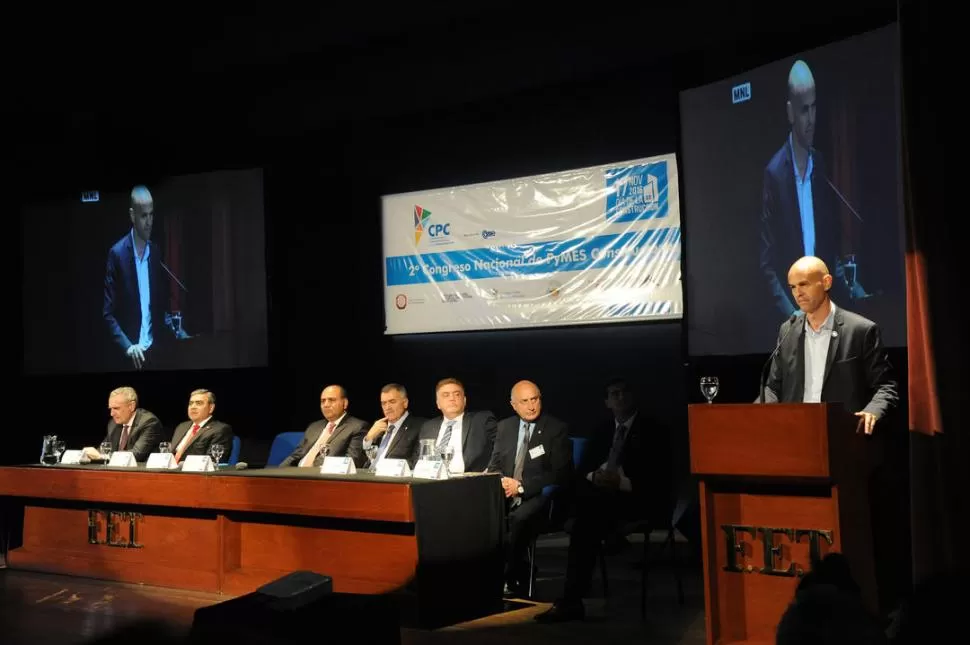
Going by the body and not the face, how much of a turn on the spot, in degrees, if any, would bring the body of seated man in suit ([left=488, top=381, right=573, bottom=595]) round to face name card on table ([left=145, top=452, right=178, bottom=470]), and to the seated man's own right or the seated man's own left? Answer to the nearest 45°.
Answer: approximately 45° to the seated man's own right

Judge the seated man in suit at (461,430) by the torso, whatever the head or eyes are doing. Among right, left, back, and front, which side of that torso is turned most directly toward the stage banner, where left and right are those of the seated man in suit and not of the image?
back

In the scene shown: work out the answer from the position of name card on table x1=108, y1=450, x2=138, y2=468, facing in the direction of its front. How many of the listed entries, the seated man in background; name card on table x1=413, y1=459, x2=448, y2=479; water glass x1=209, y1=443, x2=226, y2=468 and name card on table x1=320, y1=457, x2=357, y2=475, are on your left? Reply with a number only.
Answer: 4

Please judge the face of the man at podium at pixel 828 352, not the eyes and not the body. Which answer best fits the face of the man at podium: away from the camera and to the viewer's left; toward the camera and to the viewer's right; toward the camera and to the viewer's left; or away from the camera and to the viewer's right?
toward the camera and to the viewer's left

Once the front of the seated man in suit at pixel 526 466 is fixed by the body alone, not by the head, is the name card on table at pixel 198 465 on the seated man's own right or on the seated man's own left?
on the seated man's own right

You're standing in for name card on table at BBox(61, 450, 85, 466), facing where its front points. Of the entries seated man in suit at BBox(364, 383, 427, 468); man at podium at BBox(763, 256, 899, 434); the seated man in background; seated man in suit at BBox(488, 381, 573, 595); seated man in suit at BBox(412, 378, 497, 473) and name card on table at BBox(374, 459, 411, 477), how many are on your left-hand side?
6

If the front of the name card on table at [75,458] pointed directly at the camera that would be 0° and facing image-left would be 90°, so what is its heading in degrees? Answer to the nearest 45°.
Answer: approximately 45°

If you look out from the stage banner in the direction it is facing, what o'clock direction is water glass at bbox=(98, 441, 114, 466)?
The water glass is roughly at 1 o'clock from the stage banner.
